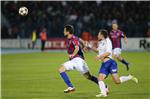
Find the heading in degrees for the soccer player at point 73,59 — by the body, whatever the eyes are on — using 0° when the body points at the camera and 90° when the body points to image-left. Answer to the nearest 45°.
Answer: approximately 90°
